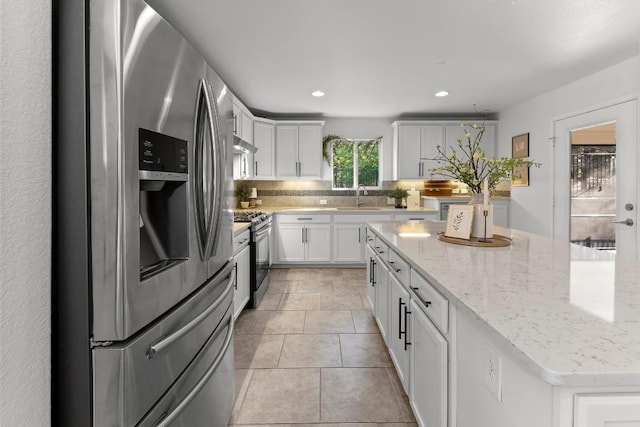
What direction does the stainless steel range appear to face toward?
to the viewer's right

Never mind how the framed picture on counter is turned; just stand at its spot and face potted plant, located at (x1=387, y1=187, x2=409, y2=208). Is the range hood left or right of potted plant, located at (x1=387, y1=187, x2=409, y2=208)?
left

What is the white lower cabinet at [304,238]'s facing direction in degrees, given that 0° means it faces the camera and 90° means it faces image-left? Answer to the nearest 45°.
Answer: approximately 0°

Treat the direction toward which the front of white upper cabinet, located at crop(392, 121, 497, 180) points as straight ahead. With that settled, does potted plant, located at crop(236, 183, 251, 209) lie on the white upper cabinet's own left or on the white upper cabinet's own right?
on the white upper cabinet's own right

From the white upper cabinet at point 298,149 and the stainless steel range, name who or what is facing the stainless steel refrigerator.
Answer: the white upper cabinet

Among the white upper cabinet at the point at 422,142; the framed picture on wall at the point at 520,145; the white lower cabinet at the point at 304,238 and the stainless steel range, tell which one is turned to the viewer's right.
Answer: the stainless steel range

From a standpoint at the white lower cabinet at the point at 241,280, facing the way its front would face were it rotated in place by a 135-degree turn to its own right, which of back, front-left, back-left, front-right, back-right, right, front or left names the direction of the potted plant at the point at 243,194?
back-right

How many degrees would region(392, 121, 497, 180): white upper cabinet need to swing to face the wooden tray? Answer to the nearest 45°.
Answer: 0° — it already faces it

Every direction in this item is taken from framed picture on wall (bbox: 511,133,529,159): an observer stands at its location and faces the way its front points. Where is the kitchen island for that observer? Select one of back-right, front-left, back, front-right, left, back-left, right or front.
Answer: front-left

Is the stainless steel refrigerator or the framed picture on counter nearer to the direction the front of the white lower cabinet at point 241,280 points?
the framed picture on counter

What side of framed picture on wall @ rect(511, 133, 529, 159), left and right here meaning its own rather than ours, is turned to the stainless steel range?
front

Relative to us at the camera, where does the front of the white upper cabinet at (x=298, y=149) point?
facing the viewer

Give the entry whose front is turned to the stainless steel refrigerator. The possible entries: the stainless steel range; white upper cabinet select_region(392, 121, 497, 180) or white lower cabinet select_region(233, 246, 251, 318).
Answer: the white upper cabinet

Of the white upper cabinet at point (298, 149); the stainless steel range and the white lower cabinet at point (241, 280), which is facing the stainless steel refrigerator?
the white upper cabinet

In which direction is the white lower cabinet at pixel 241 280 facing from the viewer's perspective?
to the viewer's right
